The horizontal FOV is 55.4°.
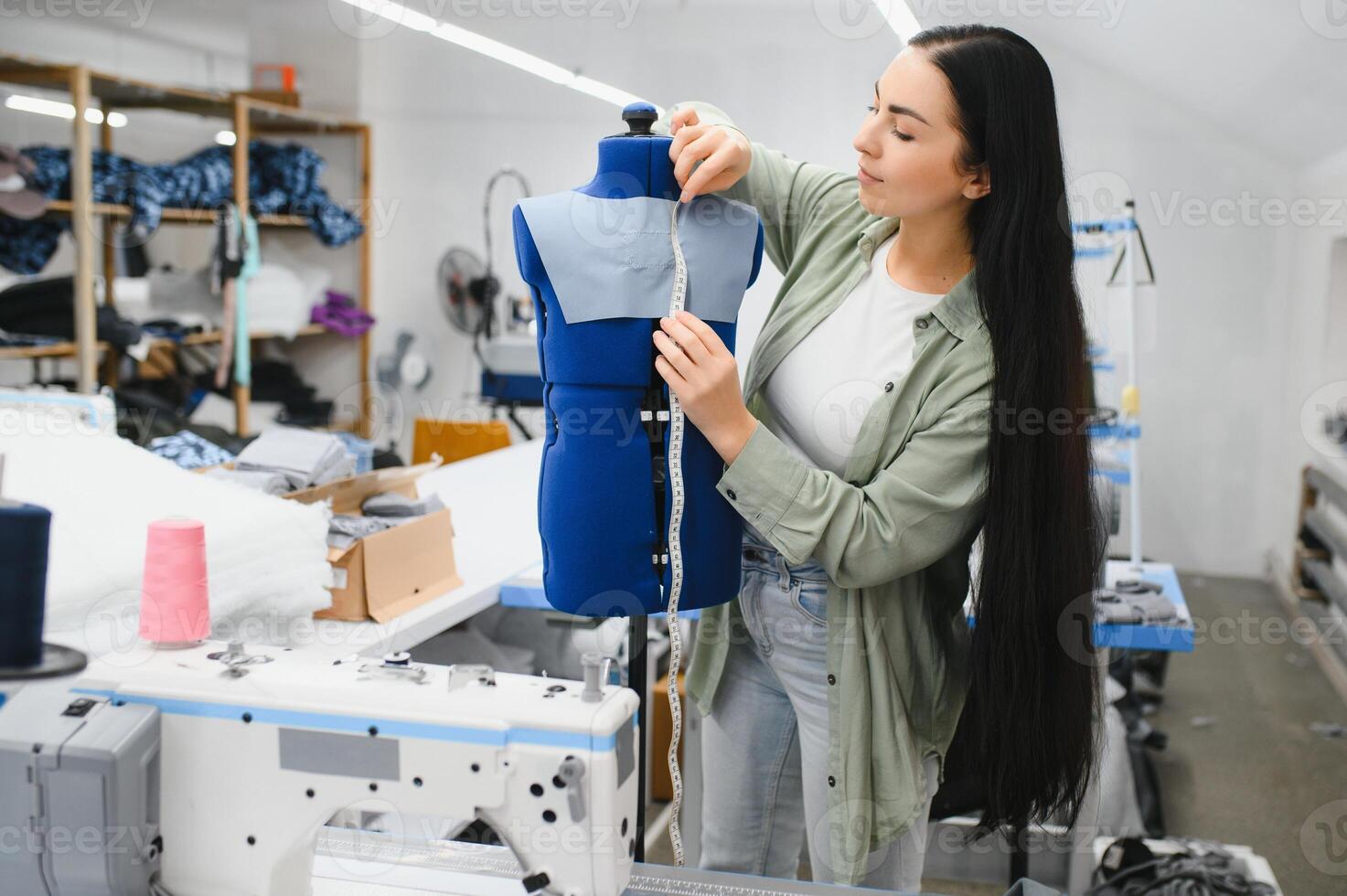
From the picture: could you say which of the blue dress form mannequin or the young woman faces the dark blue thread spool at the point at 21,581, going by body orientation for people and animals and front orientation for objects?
the young woman

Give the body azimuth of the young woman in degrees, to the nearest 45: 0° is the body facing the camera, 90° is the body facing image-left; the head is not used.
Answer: approximately 45°

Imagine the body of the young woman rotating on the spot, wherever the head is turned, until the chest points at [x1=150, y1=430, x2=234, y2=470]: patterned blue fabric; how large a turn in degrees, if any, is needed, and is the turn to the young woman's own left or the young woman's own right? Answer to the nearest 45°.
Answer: approximately 90° to the young woman's own right

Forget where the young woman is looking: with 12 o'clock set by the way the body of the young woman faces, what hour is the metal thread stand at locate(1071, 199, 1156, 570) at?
The metal thread stand is roughly at 5 o'clock from the young woman.

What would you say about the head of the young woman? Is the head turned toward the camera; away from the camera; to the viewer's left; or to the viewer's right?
to the viewer's left

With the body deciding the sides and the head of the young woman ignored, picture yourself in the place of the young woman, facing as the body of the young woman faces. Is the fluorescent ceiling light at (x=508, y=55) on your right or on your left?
on your right
